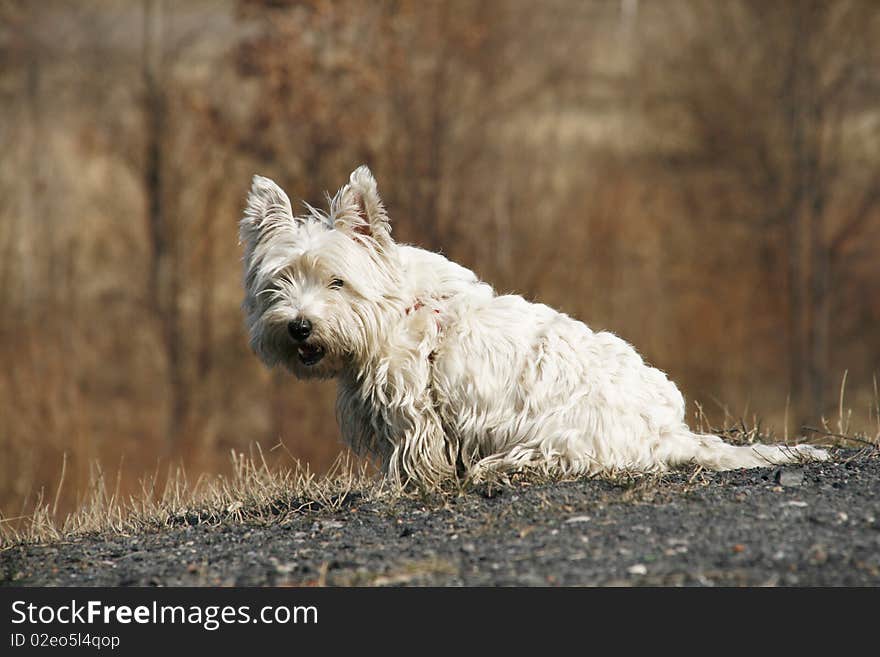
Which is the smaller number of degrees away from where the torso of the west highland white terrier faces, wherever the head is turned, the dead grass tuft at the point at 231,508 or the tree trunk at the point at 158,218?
the dead grass tuft

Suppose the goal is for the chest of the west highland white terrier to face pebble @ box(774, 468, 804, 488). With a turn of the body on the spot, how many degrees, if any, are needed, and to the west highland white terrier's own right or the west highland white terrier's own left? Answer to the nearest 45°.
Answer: approximately 180°

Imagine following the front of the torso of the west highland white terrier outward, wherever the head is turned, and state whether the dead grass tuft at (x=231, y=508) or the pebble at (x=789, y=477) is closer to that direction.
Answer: the dead grass tuft

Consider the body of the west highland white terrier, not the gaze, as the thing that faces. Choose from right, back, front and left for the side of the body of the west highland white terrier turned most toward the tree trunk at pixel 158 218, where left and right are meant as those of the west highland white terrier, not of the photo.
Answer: right

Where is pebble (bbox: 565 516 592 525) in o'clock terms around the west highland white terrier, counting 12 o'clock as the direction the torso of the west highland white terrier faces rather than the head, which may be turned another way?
The pebble is roughly at 8 o'clock from the west highland white terrier.

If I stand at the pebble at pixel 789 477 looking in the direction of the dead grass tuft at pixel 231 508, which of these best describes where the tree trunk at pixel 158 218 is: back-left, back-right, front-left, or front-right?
front-right

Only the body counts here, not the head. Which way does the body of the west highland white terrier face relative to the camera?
to the viewer's left

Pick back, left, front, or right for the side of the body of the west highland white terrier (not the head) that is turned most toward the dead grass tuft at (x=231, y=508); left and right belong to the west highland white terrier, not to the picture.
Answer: front

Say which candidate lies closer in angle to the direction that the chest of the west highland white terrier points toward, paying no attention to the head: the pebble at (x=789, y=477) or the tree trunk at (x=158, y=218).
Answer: the tree trunk
